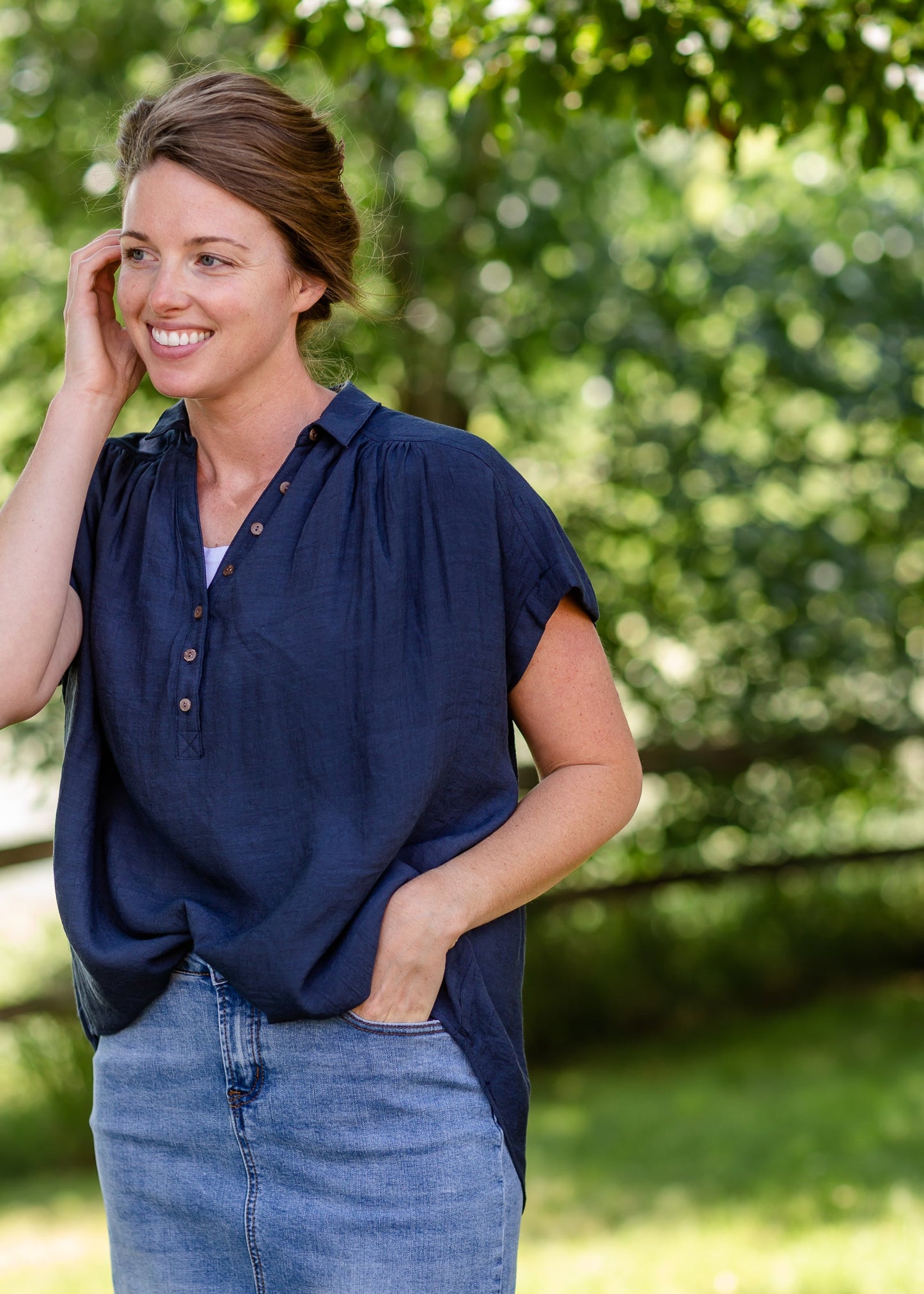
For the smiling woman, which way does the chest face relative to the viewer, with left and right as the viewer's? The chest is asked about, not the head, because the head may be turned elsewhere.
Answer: facing the viewer and to the left of the viewer

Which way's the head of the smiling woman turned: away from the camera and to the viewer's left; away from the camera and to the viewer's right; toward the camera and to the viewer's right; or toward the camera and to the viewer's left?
toward the camera and to the viewer's left
